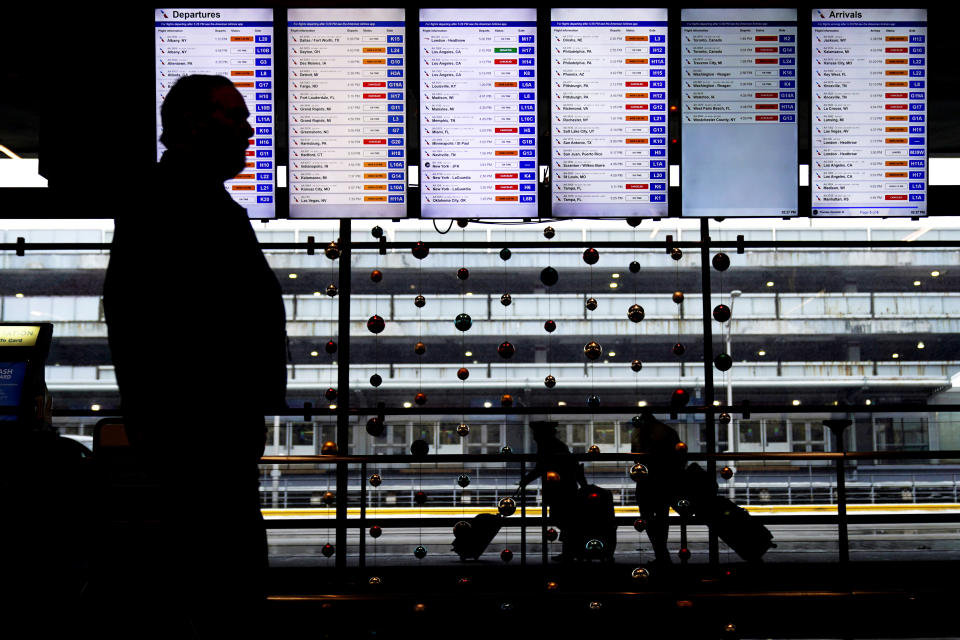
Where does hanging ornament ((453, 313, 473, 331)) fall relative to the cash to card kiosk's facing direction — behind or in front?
behind

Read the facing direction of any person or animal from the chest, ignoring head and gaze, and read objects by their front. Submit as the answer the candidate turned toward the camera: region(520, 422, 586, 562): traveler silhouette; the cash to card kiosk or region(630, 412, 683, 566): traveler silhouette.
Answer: the cash to card kiosk

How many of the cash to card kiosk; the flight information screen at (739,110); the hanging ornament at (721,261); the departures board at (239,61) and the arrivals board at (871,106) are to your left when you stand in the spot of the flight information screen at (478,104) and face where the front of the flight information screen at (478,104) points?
3

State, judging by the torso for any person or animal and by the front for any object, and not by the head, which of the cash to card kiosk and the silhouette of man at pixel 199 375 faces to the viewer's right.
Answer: the silhouette of man

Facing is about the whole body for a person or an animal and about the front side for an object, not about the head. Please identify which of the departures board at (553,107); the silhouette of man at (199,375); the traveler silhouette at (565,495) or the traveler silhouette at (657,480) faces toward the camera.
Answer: the departures board

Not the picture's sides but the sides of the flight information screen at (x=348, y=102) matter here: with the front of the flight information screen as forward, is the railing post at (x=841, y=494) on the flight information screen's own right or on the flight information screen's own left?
on the flight information screen's own left
